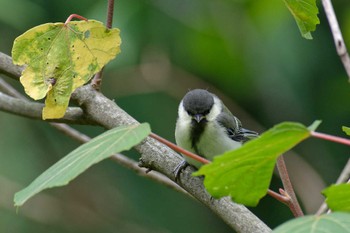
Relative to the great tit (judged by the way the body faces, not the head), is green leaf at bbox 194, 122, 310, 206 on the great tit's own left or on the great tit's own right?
on the great tit's own left

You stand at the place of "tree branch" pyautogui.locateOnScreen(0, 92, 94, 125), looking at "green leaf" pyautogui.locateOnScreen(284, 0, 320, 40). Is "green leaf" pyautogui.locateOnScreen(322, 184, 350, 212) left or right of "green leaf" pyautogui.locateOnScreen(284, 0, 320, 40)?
right

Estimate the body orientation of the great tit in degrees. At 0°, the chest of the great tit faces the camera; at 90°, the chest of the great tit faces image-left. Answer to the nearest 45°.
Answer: approximately 45°

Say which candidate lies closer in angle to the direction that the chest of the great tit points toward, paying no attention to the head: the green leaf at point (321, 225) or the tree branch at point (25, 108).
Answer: the tree branch

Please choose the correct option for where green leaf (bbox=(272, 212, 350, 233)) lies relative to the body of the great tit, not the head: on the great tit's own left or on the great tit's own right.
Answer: on the great tit's own left

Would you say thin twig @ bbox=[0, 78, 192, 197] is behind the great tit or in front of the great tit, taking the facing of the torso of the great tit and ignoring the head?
in front
